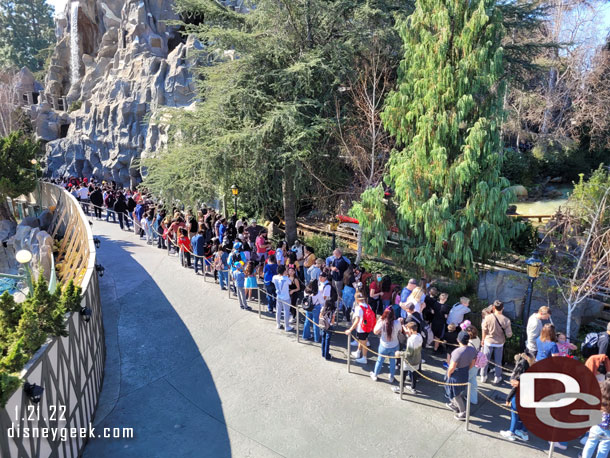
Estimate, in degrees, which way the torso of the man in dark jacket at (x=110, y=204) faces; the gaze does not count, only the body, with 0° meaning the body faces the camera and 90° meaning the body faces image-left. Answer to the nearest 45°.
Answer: approximately 180°

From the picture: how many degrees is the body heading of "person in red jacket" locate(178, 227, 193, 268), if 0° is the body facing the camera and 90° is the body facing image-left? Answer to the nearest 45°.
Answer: approximately 135°

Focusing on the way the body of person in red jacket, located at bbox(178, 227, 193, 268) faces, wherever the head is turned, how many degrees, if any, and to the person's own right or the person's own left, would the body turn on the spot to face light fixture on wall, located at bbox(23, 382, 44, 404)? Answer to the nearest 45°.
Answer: approximately 135° to the person's own left

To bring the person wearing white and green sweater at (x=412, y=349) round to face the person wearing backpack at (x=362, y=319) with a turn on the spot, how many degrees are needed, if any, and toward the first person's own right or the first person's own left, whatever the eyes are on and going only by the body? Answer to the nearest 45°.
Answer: approximately 45° to the first person's own right

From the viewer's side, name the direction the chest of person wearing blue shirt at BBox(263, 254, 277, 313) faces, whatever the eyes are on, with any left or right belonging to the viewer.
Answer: facing away from the viewer and to the left of the viewer

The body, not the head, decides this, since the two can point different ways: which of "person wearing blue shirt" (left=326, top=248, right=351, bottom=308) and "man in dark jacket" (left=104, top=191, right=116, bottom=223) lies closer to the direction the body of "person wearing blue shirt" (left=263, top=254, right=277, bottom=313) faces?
the man in dark jacket

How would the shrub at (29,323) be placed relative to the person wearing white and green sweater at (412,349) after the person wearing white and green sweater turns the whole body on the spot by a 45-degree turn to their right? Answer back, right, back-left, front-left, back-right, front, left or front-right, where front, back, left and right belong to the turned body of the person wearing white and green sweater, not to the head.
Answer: left

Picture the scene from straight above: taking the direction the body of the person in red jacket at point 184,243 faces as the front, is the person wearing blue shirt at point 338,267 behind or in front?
behind
